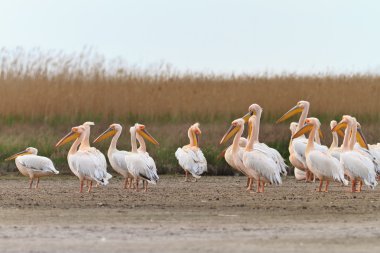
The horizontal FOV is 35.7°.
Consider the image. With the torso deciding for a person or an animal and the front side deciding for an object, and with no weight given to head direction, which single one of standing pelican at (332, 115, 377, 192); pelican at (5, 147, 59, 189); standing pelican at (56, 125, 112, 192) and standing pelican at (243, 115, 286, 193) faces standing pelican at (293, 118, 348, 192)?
standing pelican at (332, 115, 377, 192)

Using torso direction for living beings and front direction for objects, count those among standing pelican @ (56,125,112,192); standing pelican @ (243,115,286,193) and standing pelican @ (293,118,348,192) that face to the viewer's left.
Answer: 3

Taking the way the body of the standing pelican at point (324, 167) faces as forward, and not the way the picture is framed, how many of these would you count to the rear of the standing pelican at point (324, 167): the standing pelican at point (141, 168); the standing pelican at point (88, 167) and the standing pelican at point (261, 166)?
0

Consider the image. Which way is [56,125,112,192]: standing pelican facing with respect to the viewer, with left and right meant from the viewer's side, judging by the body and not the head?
facing to the left of the viewer

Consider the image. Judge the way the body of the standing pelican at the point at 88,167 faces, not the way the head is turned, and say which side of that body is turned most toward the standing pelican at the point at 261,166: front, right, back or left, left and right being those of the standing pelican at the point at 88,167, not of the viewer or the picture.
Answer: back

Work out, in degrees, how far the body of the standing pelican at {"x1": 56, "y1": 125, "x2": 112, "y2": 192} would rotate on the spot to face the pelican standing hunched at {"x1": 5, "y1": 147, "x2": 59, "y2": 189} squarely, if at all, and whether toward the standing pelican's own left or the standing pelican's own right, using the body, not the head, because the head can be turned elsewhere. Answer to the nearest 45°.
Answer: approximately 45° to the standing pelican's own right

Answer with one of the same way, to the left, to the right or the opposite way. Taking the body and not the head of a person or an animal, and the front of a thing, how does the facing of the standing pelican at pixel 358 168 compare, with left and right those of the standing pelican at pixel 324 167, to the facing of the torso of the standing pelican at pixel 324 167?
the same way

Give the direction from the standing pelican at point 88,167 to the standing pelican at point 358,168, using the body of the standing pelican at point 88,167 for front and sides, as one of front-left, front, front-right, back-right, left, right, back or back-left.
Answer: back

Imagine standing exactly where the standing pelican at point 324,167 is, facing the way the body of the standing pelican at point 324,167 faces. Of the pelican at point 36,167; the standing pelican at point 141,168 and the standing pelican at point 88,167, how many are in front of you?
3

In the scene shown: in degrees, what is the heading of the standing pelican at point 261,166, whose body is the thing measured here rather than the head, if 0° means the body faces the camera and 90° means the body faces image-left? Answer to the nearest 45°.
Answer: approximately 90°

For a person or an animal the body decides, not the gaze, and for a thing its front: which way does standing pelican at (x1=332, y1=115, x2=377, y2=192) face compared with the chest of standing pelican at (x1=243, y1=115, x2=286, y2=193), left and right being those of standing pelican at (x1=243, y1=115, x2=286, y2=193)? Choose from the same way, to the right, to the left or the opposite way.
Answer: the same way

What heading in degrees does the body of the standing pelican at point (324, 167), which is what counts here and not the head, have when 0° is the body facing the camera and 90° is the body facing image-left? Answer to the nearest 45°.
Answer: approximately 90°

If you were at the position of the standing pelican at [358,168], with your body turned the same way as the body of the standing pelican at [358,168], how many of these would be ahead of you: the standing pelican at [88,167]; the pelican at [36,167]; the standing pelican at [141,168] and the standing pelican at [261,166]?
4

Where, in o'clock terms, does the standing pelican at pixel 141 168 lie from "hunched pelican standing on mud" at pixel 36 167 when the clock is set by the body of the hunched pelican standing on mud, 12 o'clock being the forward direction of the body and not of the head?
The standing pelican is roughly at 7 o'clock from the hunched pelican standing on mud.

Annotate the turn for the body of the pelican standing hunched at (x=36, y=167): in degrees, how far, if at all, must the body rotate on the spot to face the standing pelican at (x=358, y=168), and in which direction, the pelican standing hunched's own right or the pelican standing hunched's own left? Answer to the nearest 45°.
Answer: approximately 180°

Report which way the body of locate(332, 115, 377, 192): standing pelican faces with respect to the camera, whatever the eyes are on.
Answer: to the viewer's left

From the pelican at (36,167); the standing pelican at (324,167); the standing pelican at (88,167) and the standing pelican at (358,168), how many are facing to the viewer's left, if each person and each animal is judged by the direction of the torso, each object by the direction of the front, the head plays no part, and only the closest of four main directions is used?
4

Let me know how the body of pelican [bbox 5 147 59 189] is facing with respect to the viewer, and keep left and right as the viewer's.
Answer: facing to the left of the viewer
